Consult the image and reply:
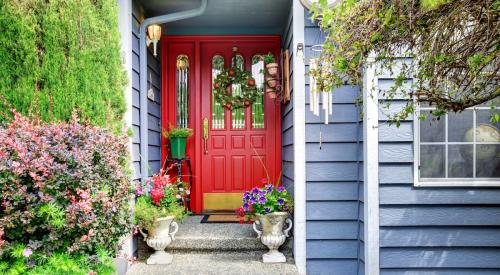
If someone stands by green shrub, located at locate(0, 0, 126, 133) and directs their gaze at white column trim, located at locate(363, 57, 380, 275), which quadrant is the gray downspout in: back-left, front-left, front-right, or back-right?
front-left

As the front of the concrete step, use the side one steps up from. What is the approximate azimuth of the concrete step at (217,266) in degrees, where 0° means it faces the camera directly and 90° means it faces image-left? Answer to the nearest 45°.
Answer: approximately 0°

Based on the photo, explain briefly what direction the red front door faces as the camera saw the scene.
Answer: facing the viewer

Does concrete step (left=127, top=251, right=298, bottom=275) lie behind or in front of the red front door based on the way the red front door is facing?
in front

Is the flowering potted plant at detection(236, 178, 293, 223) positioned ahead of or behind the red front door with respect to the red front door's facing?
ahead

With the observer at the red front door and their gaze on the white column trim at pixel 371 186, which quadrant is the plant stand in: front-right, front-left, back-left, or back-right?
back-right

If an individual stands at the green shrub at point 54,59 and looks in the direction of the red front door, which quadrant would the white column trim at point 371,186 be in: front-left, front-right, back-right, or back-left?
front-right

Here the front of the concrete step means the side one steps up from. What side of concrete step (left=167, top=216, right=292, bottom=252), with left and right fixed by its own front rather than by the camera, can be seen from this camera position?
front

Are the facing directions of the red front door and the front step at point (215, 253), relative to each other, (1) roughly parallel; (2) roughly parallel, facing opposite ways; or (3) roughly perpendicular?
roughly parallel

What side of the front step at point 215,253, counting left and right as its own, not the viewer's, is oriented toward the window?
left

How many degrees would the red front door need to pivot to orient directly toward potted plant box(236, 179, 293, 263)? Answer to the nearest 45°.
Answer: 0° — it already faces it

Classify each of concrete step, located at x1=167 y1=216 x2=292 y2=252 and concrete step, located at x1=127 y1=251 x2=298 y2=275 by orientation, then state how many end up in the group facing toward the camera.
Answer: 2

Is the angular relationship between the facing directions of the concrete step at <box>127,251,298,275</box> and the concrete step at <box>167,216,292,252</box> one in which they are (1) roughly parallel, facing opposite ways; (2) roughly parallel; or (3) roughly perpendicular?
roughly parallel
